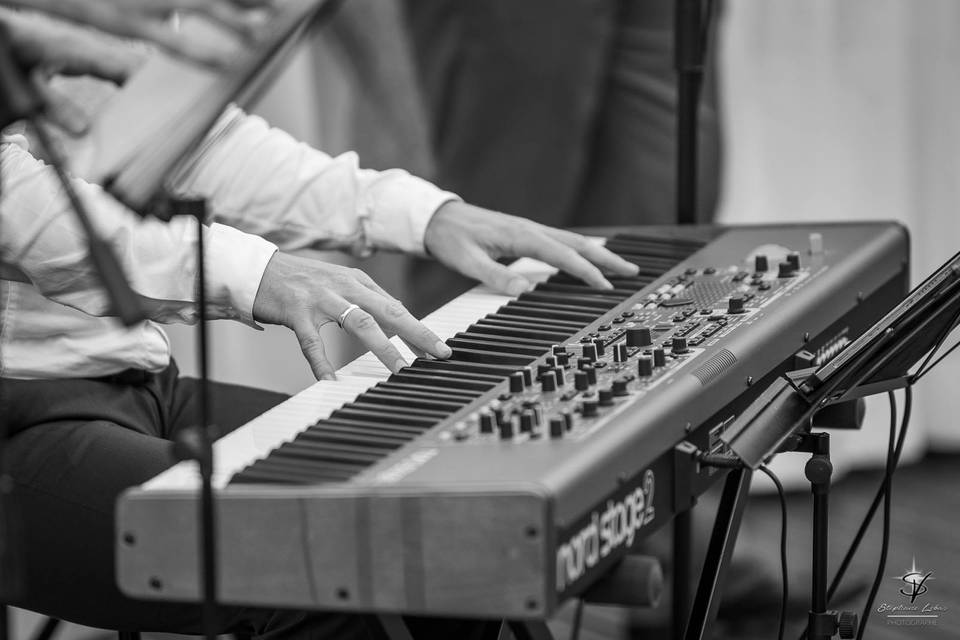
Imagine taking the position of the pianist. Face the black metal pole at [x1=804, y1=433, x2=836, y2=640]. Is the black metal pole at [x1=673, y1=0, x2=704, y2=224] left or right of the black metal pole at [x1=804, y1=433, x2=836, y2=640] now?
left

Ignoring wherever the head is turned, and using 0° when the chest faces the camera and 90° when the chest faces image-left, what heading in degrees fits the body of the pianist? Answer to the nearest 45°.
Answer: approximately 270°

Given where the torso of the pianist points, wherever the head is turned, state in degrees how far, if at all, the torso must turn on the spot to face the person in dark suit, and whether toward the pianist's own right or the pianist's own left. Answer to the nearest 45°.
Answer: approximately 45° to the pianist's own left
